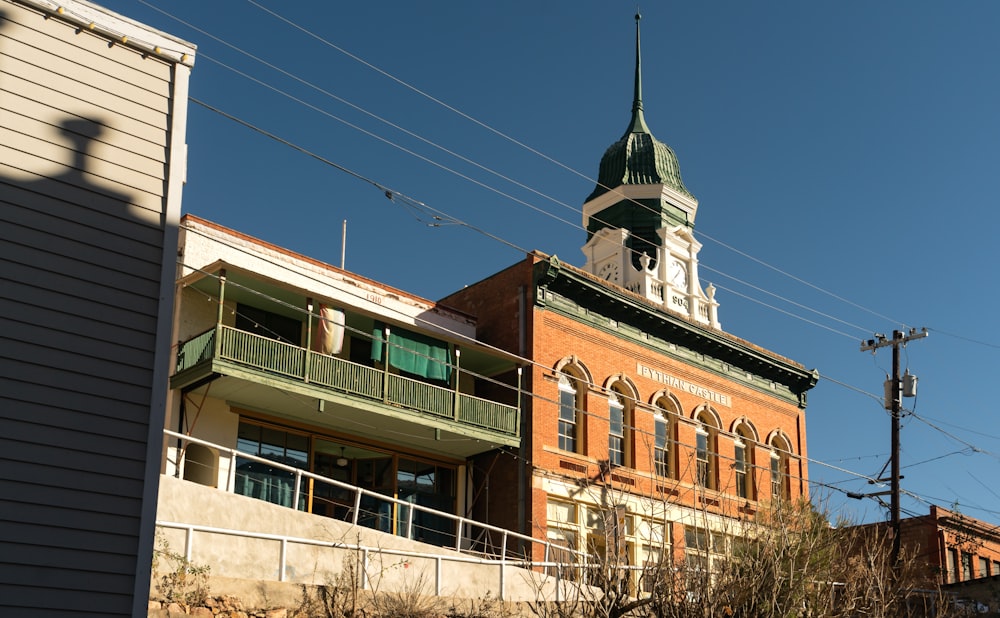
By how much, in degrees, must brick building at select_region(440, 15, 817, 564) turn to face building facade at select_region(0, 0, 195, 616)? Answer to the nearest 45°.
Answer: approximately 45° to its right

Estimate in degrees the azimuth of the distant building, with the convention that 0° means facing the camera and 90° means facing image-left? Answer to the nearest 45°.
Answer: approximately 315°

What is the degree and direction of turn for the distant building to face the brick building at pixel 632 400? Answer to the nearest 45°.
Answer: approximately 90° to its right

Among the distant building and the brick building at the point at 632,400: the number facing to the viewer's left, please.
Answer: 0

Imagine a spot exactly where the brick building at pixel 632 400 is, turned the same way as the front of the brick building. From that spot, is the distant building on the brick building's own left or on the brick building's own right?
on the brick building's own left

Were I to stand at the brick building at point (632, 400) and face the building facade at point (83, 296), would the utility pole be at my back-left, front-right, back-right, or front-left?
back-left

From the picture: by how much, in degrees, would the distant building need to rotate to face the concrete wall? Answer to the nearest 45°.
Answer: approximately 45° to its right

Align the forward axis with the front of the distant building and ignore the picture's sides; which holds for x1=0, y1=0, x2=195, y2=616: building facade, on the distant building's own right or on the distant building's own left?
on the distant building's own right

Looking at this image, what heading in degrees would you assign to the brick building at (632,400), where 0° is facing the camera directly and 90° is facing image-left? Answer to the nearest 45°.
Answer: approximately 315°
